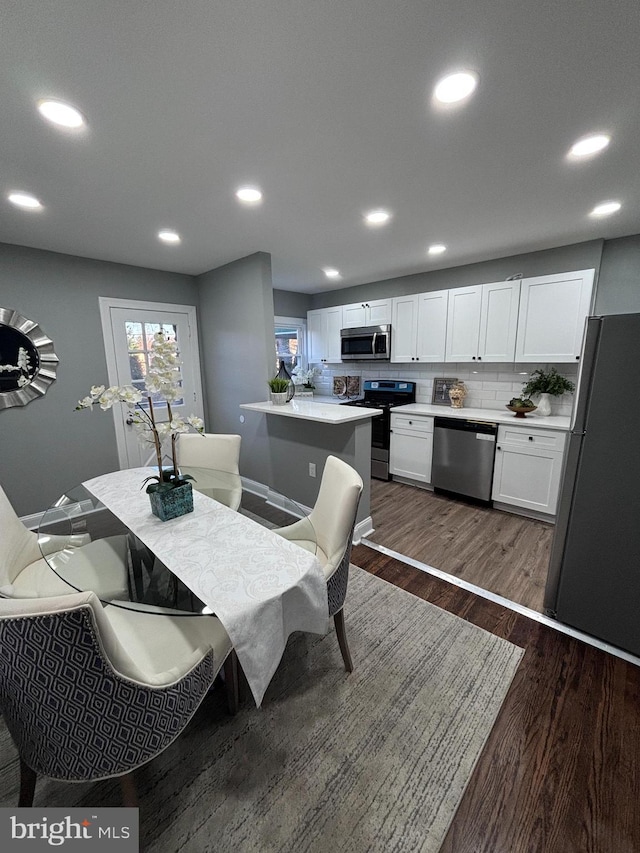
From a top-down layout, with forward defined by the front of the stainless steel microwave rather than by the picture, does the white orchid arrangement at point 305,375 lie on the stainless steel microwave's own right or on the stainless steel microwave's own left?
on the stainless steel microwave's own right

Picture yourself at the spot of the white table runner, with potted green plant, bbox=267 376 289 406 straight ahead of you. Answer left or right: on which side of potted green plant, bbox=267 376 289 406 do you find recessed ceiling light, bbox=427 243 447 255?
right

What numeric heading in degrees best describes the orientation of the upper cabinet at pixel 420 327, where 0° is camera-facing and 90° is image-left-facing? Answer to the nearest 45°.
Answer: approximately 45°

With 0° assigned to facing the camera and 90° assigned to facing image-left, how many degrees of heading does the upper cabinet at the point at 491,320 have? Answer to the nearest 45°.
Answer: approximately 45°

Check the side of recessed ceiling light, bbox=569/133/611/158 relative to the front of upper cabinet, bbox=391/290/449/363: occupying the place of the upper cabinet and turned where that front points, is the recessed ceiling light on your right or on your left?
on your left

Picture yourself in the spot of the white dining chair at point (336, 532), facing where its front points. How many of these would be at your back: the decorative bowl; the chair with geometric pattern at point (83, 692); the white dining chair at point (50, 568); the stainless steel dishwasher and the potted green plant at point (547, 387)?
3

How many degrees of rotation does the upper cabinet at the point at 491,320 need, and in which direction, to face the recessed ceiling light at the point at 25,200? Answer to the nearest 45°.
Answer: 0° — it already faces it
